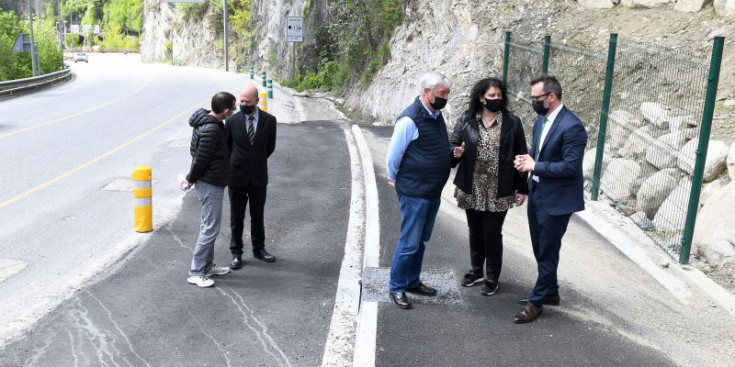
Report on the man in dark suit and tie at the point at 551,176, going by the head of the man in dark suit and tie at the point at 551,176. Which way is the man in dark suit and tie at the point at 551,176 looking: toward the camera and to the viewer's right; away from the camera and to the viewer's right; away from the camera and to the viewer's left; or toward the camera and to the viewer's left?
toward the camera and to the viewer's left

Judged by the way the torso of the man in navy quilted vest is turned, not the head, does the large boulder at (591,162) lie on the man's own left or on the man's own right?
on the man's own left

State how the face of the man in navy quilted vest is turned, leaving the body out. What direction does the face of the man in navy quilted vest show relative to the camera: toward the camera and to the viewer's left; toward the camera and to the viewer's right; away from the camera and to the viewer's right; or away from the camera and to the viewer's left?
toward the camera and to the viewer's right

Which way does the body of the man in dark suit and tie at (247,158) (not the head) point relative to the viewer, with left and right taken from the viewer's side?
facing the viewer

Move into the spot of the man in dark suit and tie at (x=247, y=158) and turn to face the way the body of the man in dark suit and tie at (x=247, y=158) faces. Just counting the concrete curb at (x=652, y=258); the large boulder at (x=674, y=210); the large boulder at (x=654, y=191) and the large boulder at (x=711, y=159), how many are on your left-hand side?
4

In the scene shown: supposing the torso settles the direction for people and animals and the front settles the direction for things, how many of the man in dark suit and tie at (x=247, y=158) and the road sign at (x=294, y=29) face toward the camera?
2

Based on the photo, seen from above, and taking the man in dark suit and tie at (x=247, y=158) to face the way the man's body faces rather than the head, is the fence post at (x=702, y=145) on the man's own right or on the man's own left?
on the man's own left

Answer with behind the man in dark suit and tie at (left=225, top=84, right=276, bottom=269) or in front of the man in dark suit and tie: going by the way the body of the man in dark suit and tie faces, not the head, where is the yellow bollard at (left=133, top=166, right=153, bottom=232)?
behind

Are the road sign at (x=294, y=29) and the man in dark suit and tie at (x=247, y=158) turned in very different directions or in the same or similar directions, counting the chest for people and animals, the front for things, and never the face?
same or similar directions

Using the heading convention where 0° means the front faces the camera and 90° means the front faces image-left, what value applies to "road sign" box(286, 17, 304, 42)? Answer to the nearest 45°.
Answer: approximately 0°

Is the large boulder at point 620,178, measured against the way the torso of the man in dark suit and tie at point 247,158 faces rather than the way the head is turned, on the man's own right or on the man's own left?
on the man's own left

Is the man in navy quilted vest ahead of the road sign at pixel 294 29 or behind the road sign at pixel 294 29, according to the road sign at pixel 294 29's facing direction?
ahead

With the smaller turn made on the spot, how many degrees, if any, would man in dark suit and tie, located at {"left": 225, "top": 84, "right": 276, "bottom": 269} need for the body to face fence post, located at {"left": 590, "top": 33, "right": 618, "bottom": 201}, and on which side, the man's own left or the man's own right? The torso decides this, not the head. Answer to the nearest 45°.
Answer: approximately 90° to the man's own left

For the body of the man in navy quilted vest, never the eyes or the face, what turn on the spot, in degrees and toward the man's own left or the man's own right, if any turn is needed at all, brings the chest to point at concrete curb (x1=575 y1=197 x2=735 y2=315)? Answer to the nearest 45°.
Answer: approximately 90° to the man's own left
